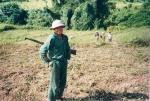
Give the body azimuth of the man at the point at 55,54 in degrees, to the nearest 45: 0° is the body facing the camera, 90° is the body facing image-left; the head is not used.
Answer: approximately 315°
